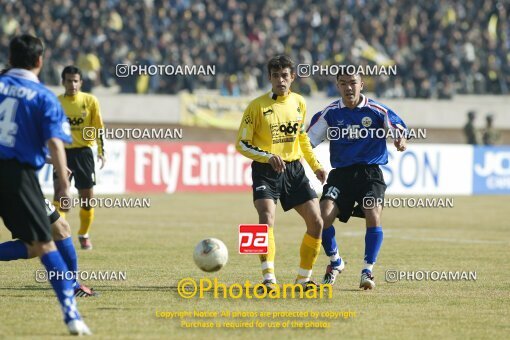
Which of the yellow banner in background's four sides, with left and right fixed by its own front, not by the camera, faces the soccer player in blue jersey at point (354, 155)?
front

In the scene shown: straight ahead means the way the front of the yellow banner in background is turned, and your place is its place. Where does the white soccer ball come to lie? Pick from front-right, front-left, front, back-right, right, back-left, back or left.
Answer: front

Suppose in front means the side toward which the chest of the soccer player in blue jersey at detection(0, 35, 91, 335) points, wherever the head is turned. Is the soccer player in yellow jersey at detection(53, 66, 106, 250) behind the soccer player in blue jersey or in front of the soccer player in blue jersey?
in front

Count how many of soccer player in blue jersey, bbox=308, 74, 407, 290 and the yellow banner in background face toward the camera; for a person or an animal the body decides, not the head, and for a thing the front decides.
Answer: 2

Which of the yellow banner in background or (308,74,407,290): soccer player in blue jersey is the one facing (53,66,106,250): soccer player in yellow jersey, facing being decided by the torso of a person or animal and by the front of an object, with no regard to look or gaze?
the yellow banner in background

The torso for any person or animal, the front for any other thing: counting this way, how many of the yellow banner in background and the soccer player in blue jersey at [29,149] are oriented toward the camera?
1

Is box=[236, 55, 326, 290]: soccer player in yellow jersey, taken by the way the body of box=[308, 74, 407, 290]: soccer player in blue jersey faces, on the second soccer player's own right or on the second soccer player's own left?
on the second soccer player's own right

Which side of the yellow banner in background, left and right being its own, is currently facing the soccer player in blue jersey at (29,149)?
front

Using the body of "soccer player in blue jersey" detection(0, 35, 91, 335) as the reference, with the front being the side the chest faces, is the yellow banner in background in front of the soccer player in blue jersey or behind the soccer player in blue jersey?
in front

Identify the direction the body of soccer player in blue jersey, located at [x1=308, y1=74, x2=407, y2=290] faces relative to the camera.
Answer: toward the camera

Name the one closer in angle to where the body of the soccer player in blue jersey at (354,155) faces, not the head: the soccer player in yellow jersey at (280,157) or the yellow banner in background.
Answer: the soccer player in yellow jersey

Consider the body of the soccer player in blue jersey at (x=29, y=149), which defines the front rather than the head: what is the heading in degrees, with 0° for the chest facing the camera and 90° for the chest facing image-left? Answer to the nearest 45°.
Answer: approximately 225°

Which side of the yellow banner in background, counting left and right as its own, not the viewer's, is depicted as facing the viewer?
front
